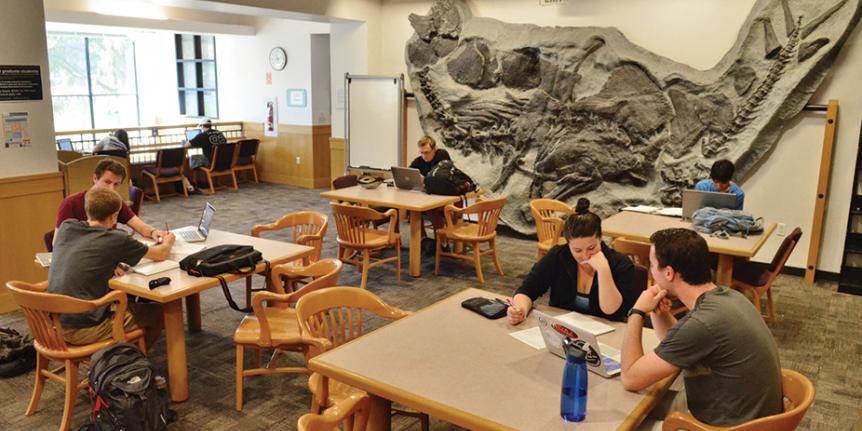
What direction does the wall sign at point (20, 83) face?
toward the camera

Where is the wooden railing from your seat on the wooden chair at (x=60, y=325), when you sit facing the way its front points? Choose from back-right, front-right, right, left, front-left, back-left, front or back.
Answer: front-left

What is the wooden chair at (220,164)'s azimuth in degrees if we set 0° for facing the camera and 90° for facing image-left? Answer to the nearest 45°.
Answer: approximately 135°

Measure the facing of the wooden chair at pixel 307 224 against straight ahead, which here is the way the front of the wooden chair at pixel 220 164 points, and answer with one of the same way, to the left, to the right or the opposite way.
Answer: to the left

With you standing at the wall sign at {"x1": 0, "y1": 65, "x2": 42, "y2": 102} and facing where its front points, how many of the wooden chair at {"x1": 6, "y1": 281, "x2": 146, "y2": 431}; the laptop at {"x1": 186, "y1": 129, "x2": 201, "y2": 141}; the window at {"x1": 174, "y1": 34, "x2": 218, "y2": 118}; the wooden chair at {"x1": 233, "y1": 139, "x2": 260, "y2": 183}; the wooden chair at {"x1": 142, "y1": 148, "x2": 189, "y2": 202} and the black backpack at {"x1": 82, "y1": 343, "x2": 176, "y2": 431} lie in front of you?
2

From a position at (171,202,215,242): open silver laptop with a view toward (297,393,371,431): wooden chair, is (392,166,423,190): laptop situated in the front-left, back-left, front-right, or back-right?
back-left

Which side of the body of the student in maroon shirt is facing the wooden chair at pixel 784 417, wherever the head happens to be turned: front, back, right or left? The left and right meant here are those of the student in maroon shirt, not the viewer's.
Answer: front

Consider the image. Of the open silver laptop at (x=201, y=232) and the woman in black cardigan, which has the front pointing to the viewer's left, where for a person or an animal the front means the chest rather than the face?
the open silver laptop

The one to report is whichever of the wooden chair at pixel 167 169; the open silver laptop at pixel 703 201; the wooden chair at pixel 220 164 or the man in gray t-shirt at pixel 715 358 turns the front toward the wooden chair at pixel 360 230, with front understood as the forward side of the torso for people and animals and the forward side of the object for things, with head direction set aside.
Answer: the man in gray t-shirt

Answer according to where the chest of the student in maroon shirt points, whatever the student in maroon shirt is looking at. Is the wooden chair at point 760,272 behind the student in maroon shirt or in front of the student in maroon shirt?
in front

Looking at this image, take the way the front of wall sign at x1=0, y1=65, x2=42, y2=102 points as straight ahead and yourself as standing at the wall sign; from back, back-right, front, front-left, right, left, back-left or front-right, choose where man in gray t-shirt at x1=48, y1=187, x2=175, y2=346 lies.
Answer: front

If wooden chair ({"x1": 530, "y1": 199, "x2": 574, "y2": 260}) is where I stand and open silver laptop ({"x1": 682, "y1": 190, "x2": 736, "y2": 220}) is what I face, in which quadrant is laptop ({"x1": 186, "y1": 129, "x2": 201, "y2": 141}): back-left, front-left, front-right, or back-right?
back-left

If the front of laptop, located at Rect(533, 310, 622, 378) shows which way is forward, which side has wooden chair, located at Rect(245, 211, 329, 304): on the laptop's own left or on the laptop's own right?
on the laptop's own left
